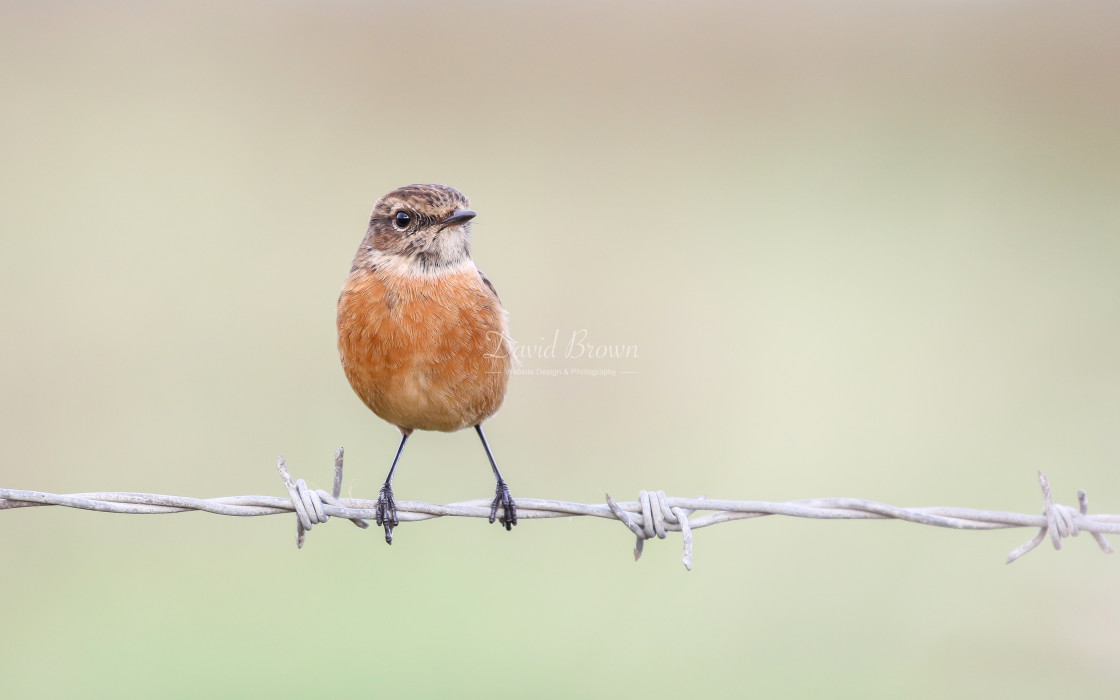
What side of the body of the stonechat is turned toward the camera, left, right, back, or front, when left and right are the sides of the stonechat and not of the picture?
front
